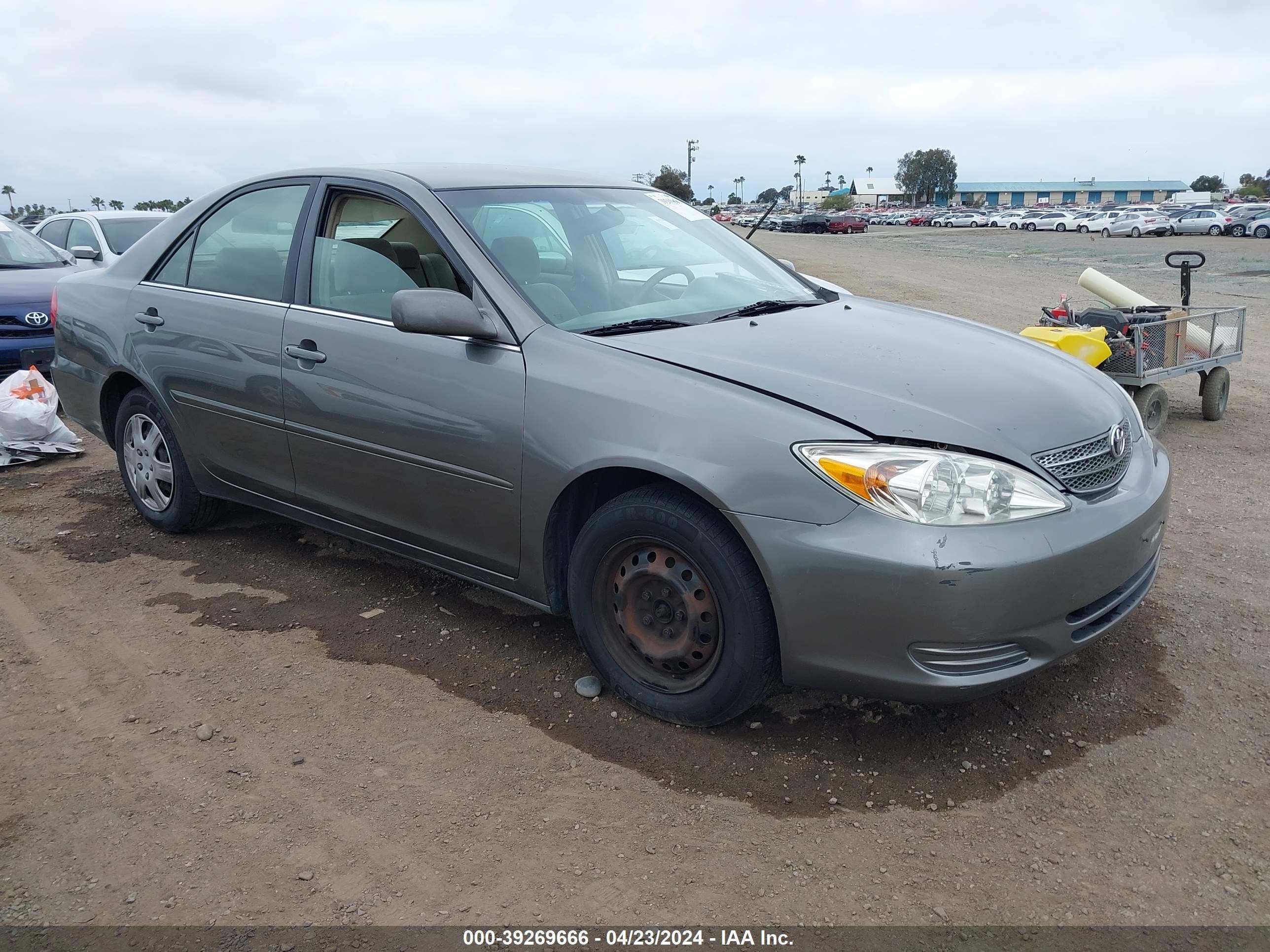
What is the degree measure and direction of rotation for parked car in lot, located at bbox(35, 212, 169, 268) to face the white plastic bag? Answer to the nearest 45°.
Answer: approximately 45° to its right

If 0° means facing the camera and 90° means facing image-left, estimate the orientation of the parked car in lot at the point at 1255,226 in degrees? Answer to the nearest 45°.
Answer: approximately 45°

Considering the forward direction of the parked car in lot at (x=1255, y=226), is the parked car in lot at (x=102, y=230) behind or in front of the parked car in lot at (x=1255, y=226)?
in front

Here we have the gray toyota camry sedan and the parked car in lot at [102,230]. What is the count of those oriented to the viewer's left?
0

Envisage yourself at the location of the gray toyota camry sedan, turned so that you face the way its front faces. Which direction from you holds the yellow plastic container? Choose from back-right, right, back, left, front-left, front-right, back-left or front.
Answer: left

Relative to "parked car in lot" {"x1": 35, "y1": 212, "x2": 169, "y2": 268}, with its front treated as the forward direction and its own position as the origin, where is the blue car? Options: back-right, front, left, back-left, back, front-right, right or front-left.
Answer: front-right

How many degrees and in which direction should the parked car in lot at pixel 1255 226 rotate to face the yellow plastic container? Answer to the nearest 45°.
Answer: approximately 45° to its left

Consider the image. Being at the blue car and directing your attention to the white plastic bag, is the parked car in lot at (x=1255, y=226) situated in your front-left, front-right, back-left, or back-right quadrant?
back-left

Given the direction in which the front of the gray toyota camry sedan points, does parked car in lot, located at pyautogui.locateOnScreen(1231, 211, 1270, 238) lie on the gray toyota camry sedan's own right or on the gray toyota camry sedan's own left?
on the gray toyota camry sedan's own left

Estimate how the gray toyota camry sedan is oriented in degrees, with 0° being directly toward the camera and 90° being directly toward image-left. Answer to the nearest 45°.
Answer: approximately 315°

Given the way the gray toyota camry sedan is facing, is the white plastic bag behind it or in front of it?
behind
